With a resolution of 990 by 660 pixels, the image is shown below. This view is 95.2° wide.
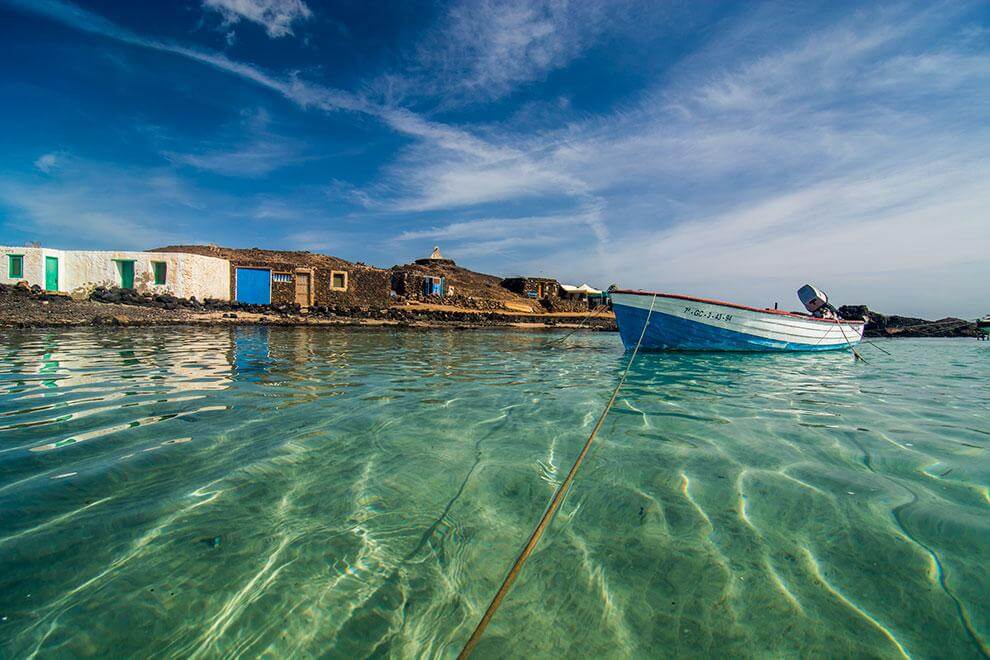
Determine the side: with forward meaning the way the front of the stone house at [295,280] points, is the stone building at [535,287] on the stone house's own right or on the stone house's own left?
on the stone house's own left

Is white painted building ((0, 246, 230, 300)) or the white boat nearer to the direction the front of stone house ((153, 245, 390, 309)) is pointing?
the white boat

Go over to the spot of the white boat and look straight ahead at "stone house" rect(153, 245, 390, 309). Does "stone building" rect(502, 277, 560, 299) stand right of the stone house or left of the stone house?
right

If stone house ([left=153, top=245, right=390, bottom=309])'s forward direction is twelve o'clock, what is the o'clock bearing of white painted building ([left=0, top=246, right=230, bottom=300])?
The white painted building is roughly at 3 o'clock from the stone house.

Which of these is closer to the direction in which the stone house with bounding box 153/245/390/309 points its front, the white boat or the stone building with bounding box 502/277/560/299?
the white boat

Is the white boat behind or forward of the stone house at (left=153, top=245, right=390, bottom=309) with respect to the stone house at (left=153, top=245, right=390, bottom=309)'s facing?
forward

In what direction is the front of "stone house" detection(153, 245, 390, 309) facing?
toward the camera
